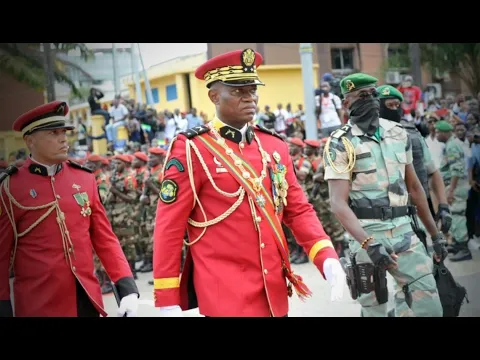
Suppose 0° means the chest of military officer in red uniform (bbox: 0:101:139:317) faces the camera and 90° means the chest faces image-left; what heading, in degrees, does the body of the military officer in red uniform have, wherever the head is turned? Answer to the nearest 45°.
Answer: approximately 315°

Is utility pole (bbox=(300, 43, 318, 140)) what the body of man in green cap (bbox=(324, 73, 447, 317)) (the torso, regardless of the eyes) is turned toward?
no

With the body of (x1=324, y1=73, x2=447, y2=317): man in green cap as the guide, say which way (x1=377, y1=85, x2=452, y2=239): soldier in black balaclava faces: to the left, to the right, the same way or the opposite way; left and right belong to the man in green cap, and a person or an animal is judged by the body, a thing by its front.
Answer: the same way

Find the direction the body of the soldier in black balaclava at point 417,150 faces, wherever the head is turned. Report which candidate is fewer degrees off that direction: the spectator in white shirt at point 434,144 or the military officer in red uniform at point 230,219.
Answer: the military officer in red uniform

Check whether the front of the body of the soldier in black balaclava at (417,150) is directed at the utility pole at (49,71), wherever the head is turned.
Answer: no

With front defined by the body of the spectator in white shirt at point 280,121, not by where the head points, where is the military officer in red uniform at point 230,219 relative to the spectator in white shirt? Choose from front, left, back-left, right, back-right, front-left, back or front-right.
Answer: front

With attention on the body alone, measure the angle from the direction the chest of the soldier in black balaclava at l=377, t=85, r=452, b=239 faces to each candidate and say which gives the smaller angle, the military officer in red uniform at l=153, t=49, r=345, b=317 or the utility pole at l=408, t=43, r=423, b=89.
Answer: the military officer in red uniform

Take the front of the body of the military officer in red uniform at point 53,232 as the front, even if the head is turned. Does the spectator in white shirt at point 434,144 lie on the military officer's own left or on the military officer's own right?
on the military officer's own left

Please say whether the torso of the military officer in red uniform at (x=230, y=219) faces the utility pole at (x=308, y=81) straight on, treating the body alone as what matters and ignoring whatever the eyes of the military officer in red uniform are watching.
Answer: no
